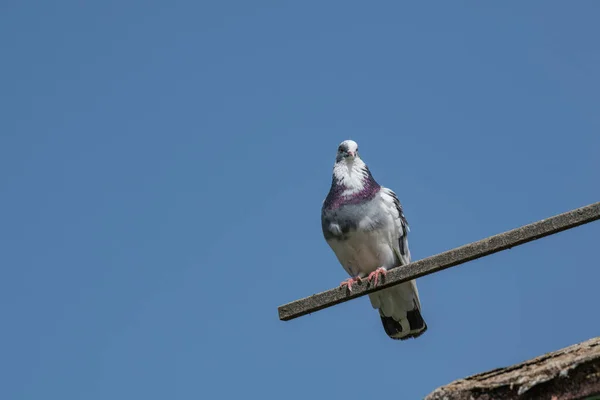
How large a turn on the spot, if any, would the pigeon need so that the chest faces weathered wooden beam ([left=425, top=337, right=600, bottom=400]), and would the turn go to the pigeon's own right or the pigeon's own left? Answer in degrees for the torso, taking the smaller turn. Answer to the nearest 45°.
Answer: approximately 45° to the pigeon's own left

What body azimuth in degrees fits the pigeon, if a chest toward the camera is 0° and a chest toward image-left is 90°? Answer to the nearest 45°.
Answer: approximately 45°
